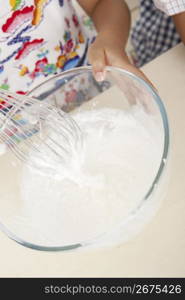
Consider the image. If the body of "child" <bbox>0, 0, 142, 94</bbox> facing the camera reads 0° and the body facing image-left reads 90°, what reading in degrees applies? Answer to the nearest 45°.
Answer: approximately 0°
